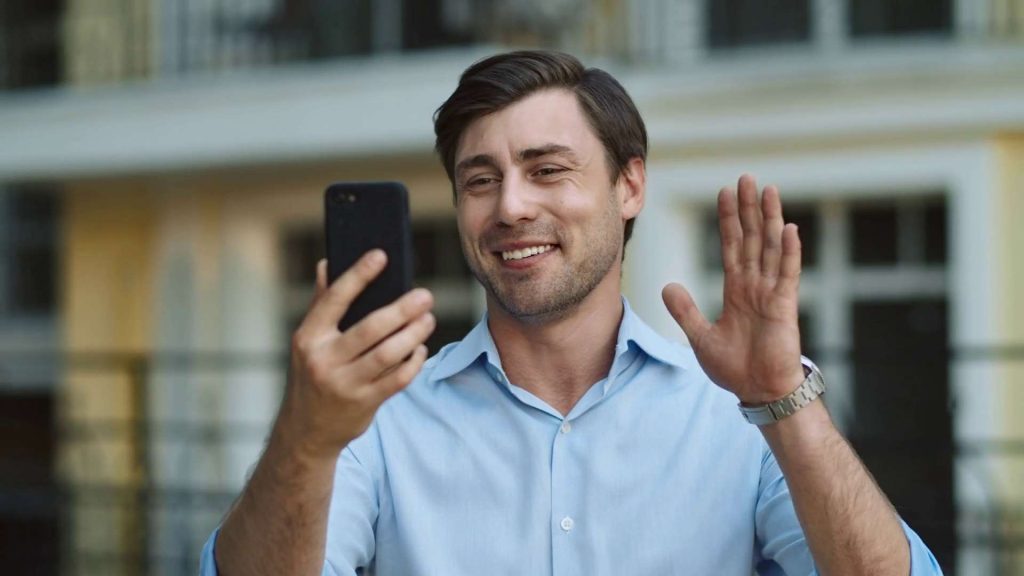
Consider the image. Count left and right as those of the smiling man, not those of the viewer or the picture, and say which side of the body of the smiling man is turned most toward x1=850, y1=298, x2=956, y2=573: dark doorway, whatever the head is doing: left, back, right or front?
back

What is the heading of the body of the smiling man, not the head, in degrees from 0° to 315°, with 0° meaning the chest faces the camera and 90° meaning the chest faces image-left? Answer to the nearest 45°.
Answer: approximately 0°

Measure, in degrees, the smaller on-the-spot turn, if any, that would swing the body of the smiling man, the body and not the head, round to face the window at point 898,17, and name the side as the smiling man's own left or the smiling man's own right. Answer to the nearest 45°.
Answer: approximately 180°

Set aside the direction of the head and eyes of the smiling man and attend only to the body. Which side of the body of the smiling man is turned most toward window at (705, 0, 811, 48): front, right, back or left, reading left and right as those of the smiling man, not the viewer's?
back

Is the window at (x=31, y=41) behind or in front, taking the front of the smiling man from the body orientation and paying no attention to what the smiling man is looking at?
behind

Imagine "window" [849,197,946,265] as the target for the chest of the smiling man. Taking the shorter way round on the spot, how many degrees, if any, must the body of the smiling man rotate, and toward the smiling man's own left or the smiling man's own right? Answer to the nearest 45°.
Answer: approximately 180°
